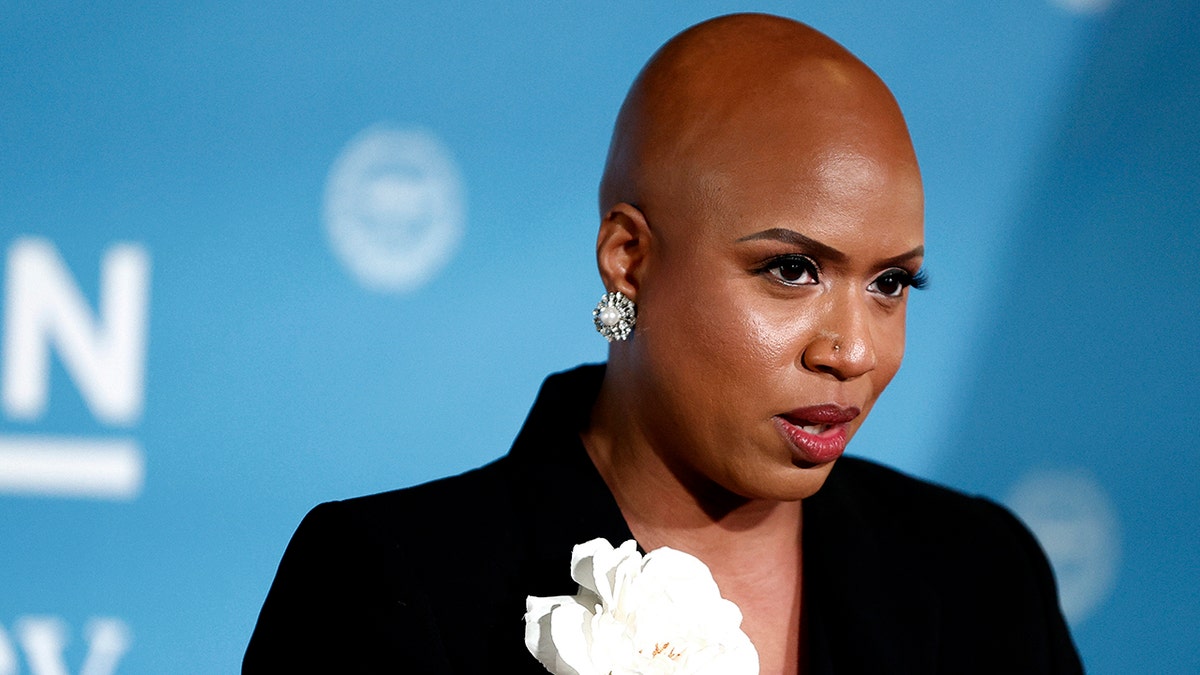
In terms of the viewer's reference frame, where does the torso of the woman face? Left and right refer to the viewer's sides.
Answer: facing the viewer and to the right of the viewer

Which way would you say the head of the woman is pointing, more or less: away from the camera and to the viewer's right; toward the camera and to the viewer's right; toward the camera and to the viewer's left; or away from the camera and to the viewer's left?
toward the camera and to the viewer's right
